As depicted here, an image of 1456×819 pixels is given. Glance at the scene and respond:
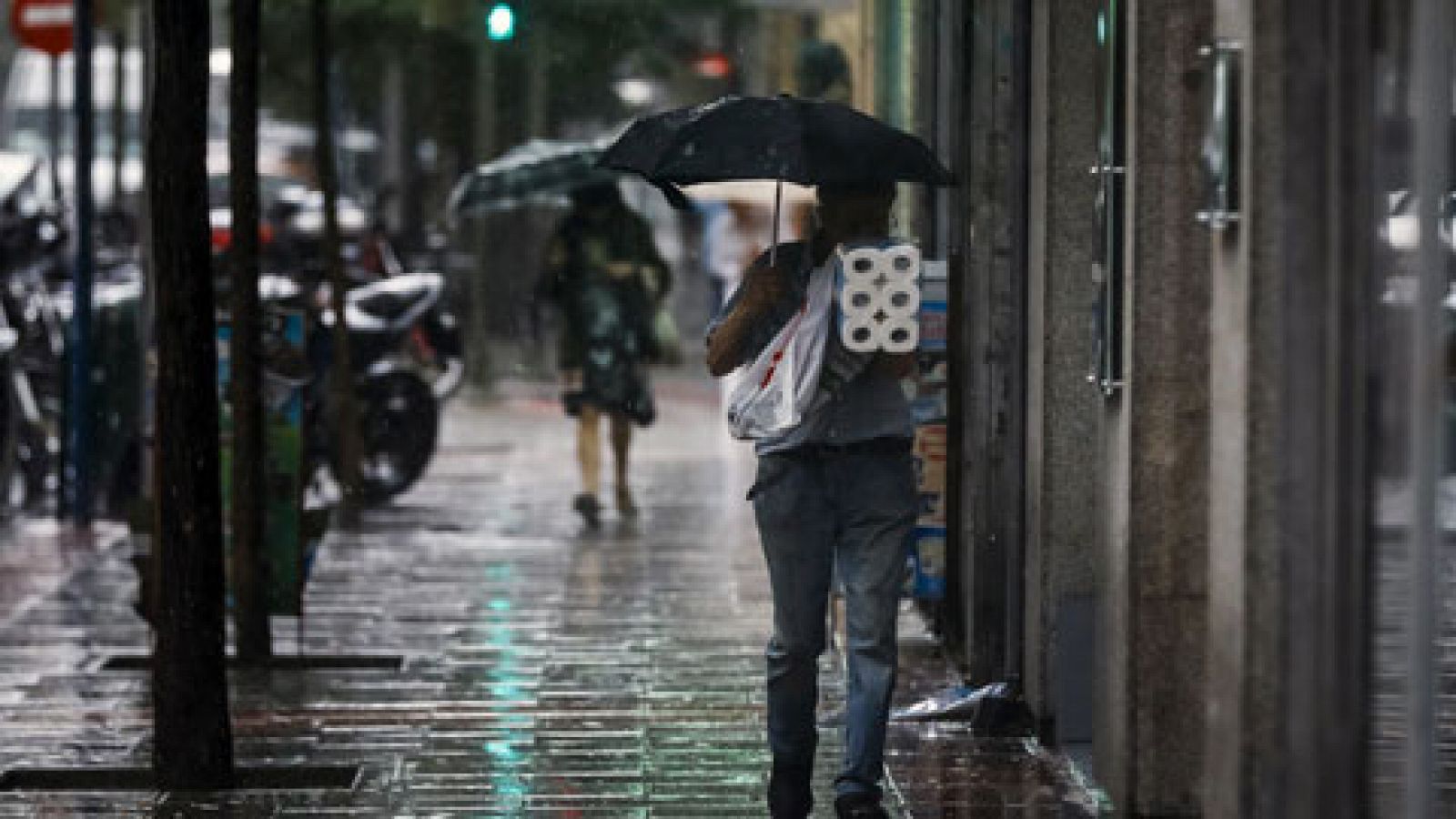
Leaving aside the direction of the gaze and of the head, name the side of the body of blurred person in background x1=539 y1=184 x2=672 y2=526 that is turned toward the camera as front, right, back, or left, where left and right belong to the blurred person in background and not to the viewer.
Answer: front

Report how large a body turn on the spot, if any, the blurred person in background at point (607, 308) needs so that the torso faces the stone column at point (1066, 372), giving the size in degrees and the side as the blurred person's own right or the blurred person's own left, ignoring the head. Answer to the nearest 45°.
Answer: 0° — they already face it

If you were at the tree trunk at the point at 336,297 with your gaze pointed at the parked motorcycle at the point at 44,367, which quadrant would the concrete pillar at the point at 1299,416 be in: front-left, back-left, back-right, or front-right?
back-left

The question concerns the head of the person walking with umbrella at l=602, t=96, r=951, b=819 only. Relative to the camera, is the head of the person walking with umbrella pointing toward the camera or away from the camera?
away from the camera

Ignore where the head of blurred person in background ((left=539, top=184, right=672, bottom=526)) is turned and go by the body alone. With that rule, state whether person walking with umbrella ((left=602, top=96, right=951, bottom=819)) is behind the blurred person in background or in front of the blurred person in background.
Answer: in front

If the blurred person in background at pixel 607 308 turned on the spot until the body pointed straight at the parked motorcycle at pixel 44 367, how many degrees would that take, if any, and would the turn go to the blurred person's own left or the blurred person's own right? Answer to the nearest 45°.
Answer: approximately 90° to the blurred person's own right
